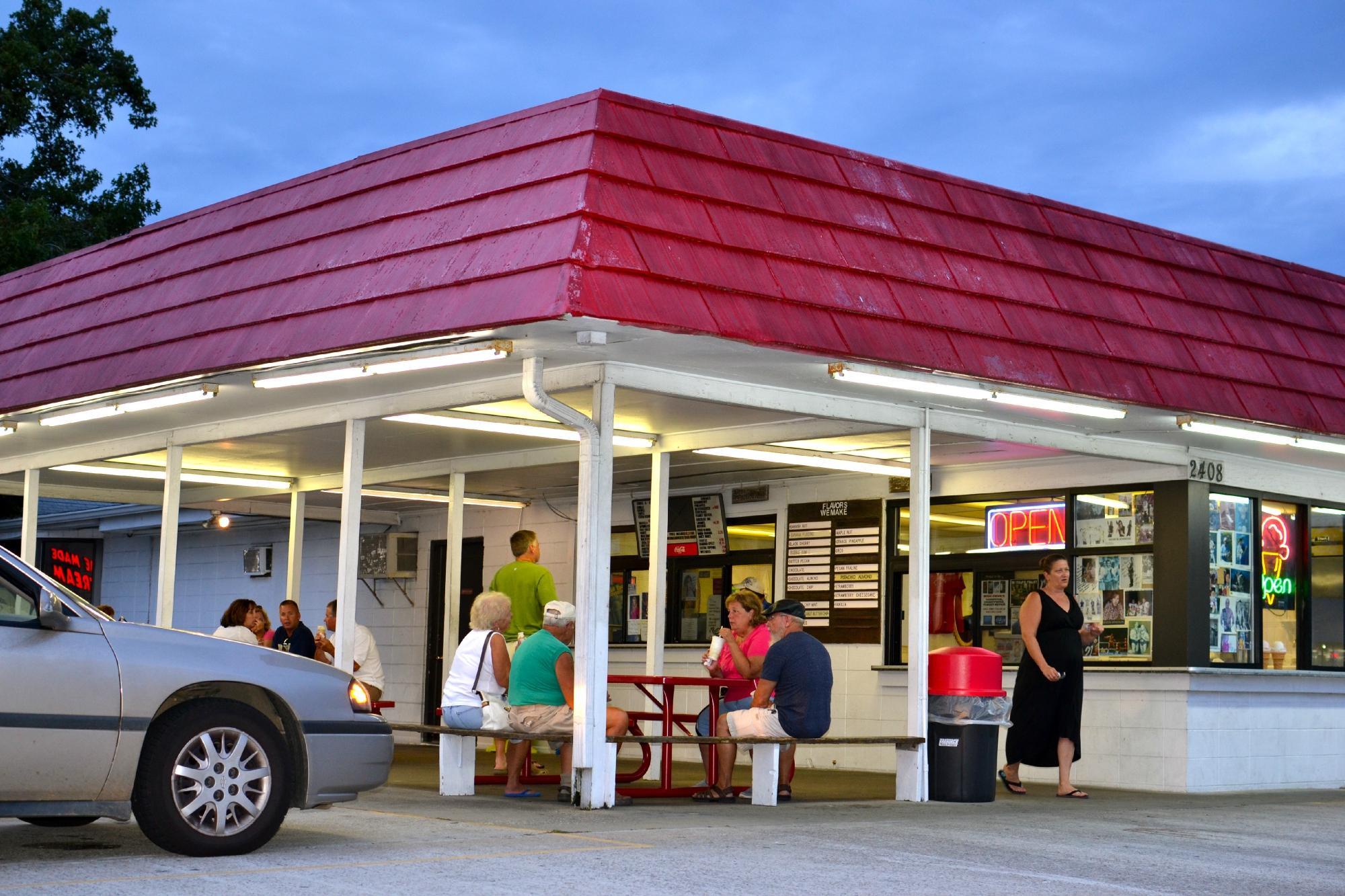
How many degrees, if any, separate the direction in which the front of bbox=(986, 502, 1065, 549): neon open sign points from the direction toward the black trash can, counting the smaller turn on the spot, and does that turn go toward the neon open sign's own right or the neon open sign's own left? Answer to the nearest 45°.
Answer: approximately 45° to the neon open sign's own left

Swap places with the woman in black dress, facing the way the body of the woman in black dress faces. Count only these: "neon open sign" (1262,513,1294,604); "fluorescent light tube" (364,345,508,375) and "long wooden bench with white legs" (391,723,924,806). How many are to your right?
2

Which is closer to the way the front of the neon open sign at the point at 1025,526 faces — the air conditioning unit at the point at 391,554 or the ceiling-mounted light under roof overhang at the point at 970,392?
the ceiling-mounted light under roof overhang

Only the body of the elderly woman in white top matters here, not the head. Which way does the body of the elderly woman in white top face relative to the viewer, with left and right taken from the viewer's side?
facing away from the viewer and to the right of the viewer

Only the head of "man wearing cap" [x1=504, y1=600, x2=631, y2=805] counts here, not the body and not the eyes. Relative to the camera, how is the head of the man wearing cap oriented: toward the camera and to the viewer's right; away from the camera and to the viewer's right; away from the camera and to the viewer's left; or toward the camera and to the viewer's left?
away from the camera and to the viewer's right

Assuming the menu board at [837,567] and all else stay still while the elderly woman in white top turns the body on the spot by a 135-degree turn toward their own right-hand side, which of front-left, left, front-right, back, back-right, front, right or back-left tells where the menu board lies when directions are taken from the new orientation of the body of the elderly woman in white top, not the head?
back-left

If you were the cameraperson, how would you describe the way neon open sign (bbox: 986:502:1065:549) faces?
facing the viewer and to the left of the viewer

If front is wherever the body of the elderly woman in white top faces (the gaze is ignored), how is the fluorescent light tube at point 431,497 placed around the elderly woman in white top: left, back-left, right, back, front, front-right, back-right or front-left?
front-left

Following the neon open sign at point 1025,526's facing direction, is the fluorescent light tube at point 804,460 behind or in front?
in front

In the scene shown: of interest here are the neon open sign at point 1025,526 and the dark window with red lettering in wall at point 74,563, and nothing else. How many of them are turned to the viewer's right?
0

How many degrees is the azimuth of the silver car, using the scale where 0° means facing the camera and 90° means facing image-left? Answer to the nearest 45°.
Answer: approximately 270°

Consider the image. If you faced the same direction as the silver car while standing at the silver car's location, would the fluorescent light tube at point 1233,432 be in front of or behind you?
in front
